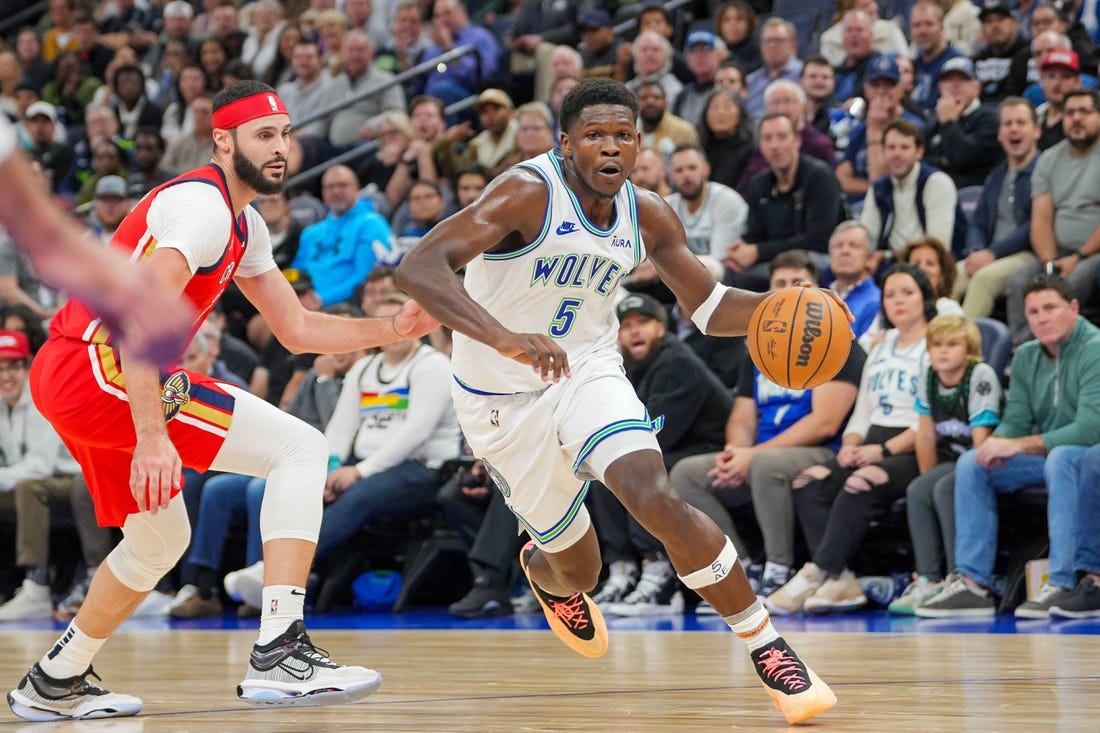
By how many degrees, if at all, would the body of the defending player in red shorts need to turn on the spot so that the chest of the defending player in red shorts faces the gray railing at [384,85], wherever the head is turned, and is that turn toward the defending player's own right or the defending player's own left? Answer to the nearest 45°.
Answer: approximately 90° to the defending player's own left

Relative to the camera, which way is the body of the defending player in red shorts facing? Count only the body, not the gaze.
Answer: to the viewer's right

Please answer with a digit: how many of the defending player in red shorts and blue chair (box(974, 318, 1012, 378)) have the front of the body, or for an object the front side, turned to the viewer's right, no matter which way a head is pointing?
1

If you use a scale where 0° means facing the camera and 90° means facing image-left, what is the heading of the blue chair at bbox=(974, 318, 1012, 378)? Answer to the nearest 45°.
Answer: approximately 45°

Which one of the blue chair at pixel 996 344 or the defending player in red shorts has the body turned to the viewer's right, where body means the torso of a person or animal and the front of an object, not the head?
the defending player in red shorts

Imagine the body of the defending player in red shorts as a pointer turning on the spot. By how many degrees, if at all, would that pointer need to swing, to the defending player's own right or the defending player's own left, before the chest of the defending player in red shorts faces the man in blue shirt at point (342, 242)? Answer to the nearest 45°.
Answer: approximately 90° to the defending player's own left

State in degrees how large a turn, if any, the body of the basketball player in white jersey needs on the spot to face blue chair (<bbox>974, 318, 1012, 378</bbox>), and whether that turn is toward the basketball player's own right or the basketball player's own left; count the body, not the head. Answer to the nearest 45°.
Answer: approximately 90° to the basketball player's own left
